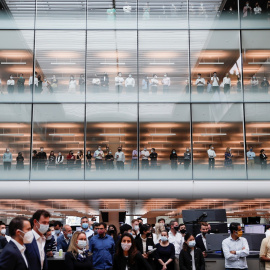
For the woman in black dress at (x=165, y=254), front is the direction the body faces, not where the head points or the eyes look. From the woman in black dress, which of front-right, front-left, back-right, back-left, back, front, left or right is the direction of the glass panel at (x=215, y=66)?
back

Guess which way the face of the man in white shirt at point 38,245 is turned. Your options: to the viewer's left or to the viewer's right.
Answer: to the viewer's right

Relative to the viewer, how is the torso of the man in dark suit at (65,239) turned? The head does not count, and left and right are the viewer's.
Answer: facing the viewer and to the right of the viewer

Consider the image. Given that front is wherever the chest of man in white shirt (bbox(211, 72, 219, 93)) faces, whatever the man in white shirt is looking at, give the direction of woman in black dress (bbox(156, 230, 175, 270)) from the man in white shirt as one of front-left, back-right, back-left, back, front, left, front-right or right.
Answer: front

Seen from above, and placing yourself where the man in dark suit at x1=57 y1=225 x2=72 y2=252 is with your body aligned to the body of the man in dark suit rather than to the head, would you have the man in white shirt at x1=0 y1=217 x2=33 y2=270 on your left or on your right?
on your right

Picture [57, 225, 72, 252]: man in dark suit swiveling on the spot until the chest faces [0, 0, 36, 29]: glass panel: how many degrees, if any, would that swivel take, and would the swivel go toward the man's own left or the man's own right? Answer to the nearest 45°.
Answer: approximately 135° to the man's own left

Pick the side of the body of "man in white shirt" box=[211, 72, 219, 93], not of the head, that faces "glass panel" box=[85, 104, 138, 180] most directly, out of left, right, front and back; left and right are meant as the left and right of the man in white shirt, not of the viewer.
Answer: right

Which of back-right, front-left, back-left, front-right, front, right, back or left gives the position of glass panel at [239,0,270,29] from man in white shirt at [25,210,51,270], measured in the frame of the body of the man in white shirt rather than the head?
left

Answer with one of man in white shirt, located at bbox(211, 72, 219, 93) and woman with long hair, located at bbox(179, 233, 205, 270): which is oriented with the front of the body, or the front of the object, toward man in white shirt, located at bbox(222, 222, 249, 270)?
man in white shirt, located at bbox(211, 72, 219, 93)

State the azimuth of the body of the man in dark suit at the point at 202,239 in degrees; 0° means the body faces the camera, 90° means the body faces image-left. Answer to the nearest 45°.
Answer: approximately 315°

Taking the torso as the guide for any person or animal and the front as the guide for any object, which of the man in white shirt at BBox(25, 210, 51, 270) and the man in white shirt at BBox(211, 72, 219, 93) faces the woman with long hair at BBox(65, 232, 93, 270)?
the man in white shirt at BBox(211, 72, 219, 93)

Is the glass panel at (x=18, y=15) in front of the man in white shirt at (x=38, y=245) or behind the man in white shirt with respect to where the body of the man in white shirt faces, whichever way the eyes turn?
behind

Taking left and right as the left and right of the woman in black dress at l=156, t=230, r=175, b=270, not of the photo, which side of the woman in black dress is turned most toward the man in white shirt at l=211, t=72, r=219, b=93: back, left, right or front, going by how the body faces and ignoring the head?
back

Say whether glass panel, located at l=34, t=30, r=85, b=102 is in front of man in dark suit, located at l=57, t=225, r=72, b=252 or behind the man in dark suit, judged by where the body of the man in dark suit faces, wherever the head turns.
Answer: behind
